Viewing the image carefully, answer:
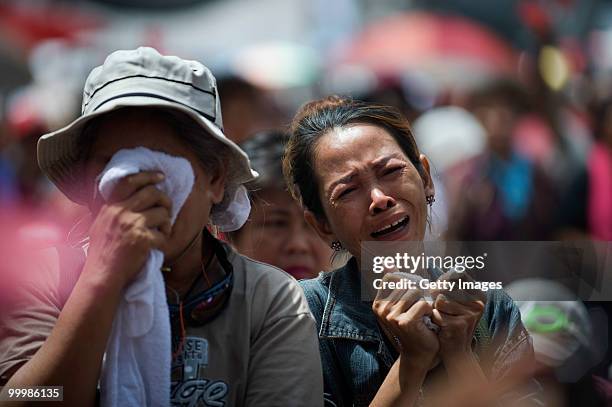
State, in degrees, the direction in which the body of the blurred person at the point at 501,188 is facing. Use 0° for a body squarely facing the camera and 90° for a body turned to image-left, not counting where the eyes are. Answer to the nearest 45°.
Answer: approximately 0°

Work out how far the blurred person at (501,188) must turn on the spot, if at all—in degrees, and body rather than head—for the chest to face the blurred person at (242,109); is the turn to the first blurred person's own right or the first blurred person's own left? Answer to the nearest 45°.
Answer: approximately 90° to the first blurred person's own right

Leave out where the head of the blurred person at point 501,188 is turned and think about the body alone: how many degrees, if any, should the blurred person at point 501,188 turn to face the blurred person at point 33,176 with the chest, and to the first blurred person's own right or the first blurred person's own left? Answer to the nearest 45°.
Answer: approximately 90° to the first blurred person's own right

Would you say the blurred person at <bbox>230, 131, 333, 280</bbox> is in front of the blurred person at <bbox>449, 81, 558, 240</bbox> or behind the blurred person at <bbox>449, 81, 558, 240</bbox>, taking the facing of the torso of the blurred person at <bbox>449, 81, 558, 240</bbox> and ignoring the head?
in front

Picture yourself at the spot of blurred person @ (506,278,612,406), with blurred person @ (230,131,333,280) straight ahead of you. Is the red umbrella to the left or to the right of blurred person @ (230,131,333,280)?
right

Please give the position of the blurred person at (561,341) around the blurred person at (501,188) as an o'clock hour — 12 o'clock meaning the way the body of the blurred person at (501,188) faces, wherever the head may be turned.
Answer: the blurred person at (561,341) is roughly at 12 o'clock from the blurred person at (501,188).
